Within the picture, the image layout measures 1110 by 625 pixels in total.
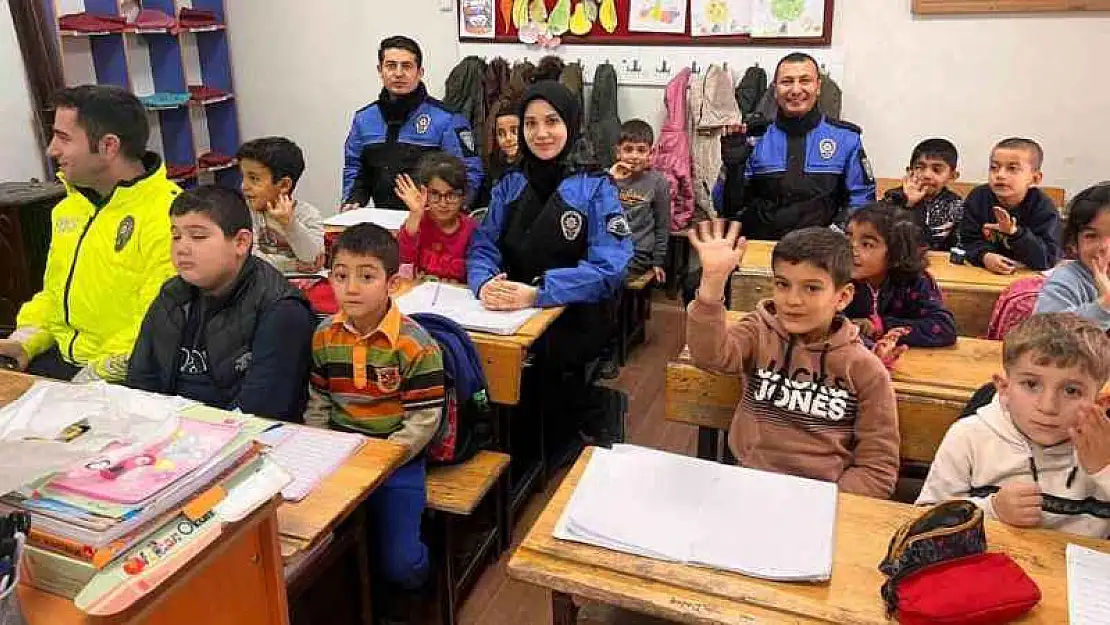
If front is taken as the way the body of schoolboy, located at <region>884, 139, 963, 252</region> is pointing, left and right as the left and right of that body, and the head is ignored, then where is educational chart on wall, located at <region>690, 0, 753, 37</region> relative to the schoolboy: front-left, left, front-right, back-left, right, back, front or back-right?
back-right

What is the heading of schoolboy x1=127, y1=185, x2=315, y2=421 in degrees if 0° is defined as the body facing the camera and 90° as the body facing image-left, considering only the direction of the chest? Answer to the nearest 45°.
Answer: approximately 45°

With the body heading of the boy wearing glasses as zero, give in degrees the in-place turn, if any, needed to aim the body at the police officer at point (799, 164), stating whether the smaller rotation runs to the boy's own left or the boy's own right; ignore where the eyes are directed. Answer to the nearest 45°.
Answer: approximately 90° to the boy's own left

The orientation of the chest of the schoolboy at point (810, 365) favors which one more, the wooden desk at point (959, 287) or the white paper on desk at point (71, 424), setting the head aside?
the white paper on desk

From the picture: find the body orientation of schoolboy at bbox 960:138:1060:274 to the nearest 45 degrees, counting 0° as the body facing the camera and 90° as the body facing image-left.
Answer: approximately 45°

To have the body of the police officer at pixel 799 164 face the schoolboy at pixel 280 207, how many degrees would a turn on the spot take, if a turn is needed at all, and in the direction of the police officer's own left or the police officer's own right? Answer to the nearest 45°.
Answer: approximately 45° to the police officer's own right
